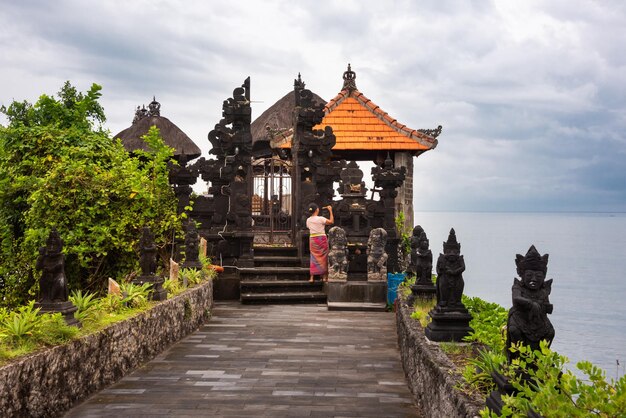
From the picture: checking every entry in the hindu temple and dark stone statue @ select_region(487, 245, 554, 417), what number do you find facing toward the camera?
2

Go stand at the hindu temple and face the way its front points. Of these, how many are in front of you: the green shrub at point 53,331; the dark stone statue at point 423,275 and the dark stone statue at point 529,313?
3

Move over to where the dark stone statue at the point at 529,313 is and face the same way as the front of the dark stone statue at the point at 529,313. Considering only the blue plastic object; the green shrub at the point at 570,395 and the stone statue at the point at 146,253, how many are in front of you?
1

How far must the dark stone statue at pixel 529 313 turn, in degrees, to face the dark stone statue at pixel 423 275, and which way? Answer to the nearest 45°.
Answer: approximately 180°

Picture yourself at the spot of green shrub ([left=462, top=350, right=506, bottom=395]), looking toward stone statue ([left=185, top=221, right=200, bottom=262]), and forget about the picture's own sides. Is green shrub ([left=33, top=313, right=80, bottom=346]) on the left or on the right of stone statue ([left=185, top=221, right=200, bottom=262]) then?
left

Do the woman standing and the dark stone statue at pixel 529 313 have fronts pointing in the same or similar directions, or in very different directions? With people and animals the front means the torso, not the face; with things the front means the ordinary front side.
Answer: very different directions

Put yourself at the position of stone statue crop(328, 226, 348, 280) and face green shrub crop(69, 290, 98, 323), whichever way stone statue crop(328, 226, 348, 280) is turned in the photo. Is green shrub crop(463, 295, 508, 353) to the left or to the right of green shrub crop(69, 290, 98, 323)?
left

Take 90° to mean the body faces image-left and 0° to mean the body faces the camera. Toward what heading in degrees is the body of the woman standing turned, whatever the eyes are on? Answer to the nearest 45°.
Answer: approximately 225°

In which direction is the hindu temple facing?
toward the camera

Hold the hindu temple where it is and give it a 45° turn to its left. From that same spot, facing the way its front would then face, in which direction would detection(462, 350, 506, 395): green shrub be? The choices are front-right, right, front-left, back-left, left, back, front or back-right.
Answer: front-right

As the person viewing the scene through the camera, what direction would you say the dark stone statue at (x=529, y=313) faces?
facing the viewer

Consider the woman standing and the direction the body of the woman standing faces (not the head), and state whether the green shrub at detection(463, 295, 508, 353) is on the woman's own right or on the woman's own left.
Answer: on the woman's own right

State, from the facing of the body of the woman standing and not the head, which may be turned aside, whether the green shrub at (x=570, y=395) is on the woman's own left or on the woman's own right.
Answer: on the woman's own right

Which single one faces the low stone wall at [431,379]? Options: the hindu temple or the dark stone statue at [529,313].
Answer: the hindu temple
